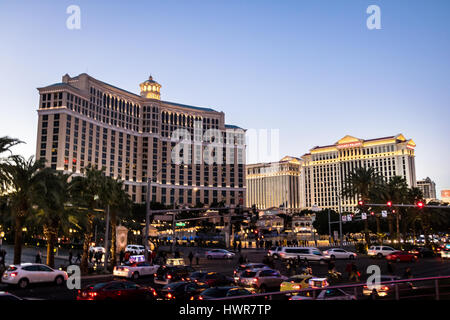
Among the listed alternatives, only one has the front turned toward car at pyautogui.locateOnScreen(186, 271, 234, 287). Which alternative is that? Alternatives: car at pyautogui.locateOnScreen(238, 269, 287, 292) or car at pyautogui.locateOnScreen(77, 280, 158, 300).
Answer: car at pyautogui.locateOnScreen(77, 280, 158, 300)

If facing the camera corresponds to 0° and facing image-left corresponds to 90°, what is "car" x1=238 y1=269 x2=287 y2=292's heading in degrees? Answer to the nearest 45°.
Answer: approximately 225°

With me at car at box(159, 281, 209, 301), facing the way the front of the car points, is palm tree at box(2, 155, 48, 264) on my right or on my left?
on my left

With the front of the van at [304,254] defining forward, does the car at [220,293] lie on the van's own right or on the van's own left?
on the van's own right

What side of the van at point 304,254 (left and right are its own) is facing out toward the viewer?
right

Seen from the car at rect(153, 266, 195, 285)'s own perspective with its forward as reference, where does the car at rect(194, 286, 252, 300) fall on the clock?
the car at rect(194, 286, 252, 300) is roughly at 4 o'clock from the car at rect(153, 266, 195, 285).

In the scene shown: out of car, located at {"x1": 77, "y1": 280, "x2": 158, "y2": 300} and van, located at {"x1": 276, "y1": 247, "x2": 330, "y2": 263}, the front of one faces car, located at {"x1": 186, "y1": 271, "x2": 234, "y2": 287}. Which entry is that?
car, located at {"x1": 77, "y1": 280, "x2": 158, "y2": 300}

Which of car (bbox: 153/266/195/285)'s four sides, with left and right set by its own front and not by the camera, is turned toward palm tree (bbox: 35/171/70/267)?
left

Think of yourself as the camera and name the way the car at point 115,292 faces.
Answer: facing away from the viewer and to the right of the viewer
